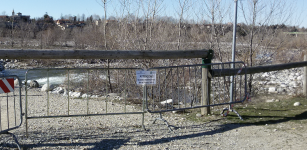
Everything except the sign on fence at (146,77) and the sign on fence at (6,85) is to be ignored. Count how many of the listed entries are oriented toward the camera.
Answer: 2

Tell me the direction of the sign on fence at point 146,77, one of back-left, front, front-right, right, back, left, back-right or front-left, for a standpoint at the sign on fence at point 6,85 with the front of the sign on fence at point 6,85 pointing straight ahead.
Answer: left

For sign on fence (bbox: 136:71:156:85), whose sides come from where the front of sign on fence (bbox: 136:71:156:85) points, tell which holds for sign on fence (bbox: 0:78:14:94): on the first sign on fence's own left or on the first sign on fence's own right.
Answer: on the first sign on fence's own right

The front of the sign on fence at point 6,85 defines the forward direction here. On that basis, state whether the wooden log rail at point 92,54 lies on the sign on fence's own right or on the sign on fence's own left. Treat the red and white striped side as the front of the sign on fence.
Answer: on the sign on fence's own left

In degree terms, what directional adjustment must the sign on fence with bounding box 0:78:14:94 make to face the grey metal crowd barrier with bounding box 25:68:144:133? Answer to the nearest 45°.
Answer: approximately 135° to its left

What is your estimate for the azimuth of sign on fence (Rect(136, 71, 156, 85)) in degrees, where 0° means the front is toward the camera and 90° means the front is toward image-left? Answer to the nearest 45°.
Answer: approximately 0°
